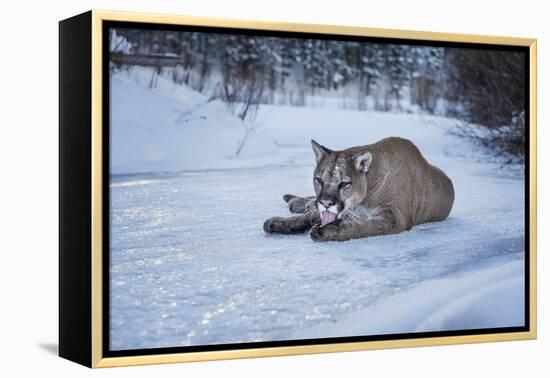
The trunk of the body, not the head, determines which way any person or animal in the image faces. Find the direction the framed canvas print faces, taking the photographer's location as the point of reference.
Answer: facing the viewer and to the right of the viewer
